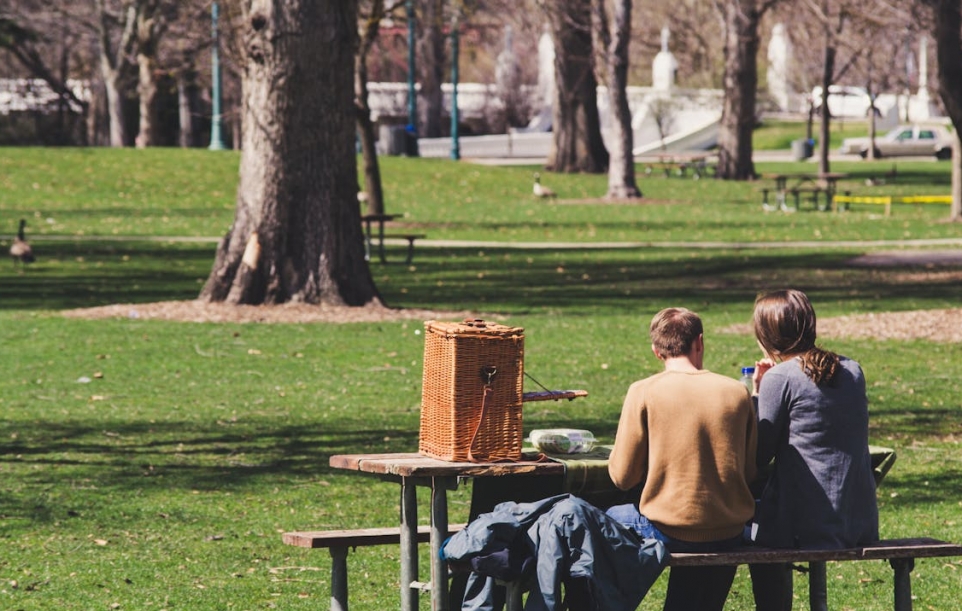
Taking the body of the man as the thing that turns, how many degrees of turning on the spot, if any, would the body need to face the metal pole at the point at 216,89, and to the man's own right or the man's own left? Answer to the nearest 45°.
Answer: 0° — they already face it

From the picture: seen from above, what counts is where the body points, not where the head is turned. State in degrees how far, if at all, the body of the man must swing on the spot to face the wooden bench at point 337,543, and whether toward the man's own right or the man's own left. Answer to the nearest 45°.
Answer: approximately 90° to the man's own left

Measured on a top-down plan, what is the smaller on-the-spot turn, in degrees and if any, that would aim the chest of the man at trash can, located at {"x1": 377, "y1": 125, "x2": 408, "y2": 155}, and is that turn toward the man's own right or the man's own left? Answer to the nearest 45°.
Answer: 0° — they already face it

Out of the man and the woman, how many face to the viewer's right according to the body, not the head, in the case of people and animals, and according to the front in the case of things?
0

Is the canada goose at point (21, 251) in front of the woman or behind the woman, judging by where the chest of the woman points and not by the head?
in front

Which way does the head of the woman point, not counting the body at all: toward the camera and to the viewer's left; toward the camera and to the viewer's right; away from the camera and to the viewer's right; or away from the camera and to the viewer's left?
away from the camera and to the viewer's left

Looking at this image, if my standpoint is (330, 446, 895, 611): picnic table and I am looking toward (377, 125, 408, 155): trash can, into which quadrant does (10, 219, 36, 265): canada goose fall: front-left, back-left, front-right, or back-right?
front-left

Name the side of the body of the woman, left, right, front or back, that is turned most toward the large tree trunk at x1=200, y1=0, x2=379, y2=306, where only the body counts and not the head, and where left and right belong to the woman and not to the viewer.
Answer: front

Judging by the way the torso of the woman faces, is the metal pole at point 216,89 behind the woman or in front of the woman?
in front

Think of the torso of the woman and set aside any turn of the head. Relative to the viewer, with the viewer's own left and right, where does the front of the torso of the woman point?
facing away from the viewer and to the left of the viewer

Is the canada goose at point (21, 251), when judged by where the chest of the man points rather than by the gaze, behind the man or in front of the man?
in front

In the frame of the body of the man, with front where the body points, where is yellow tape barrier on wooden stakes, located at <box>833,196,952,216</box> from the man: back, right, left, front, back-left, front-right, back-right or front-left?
front

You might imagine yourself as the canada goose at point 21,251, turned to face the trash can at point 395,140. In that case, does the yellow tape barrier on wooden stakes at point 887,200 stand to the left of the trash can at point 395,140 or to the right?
right

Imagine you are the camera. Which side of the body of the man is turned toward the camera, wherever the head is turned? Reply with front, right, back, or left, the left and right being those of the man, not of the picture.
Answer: back
